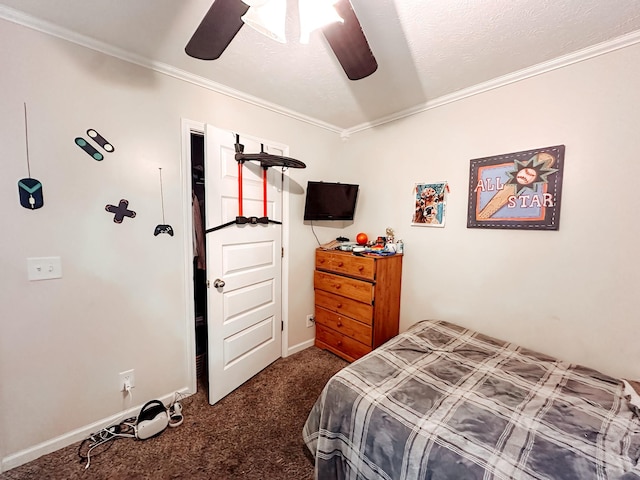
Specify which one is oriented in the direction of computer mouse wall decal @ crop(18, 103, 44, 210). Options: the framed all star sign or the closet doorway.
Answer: the framed all star sign

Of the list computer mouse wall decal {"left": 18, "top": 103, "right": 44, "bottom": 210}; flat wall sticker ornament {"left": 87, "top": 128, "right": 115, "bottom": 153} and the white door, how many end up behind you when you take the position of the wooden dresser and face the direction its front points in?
0

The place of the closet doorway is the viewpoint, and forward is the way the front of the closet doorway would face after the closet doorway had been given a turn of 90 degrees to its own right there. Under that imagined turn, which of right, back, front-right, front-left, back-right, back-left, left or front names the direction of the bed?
left

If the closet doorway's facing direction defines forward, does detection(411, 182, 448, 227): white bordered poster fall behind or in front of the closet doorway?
in front

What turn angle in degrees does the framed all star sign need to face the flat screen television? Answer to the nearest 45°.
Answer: approximately 45° to its right

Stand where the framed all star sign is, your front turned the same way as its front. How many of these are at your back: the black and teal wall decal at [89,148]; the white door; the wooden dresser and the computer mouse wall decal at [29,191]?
0

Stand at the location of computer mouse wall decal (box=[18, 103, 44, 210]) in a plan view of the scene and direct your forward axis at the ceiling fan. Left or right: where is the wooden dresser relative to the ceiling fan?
left

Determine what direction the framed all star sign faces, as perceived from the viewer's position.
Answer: facing the viewer and to the left of the viewer

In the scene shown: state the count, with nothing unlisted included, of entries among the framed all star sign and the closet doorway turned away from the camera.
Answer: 0

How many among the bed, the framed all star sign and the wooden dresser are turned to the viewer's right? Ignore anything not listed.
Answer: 0

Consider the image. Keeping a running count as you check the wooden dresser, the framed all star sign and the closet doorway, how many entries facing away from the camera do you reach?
0

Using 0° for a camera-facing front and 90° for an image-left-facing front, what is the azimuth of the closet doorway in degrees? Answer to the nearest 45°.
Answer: approximately 315°

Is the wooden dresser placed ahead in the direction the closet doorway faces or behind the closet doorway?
ahead

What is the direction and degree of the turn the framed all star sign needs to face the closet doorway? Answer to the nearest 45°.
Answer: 0° — it already faces it

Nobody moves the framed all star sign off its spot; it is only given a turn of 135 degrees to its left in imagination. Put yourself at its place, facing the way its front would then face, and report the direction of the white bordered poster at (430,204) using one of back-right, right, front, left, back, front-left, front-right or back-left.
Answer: back

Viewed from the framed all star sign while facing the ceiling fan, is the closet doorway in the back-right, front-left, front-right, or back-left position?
front-right
